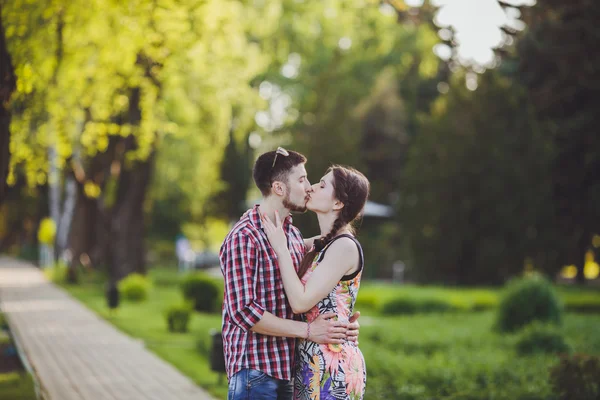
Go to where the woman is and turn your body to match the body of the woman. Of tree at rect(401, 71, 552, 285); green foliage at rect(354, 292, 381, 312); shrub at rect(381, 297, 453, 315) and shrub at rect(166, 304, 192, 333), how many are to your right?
4

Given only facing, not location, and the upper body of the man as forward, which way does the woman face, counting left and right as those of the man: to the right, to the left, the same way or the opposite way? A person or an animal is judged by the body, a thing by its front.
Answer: the opposite way

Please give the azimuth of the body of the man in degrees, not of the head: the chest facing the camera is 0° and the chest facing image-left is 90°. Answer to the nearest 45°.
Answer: approximately 270°

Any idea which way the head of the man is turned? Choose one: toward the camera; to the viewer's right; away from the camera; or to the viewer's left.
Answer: to the viewer's right

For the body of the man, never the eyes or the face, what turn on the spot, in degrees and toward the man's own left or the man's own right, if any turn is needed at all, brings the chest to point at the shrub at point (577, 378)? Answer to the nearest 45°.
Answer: approximately 45° to the man's own left

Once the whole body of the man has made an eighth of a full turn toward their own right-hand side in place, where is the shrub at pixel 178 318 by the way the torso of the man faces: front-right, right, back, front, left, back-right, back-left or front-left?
back-left

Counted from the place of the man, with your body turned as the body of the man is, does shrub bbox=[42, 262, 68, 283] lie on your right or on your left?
on your left

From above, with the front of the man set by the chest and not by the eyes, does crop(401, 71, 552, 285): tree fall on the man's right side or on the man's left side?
on the man's left side

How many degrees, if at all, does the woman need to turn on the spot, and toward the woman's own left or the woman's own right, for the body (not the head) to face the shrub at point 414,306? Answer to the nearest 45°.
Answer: approximately 90° to the woman's own right

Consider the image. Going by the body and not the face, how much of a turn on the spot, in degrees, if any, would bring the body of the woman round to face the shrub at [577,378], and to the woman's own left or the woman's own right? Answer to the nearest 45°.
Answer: approximately 135° to the woman's own right

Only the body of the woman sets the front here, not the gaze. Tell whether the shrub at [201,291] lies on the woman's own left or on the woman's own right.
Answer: on the woman's own right

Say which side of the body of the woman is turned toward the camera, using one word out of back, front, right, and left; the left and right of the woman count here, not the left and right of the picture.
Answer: left

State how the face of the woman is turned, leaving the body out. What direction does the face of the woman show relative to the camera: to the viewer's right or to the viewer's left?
to the viewer's left
